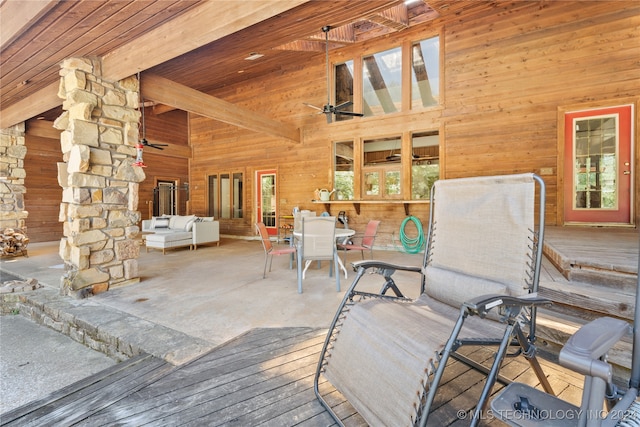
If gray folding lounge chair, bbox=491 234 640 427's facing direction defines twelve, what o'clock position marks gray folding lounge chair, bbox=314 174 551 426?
gray folding lounge chair, bbox=314 174 551 426 is roughly at 3 o'clock from gray folding lounge chair, bbox=491 234 640 427.

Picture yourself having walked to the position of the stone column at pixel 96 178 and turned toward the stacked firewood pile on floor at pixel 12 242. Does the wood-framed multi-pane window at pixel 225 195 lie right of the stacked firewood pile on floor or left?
right

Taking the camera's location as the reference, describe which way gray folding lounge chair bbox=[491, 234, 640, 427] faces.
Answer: facing the viewer and to the left of the viewer

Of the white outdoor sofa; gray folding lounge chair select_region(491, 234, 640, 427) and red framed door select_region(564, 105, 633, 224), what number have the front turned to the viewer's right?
0

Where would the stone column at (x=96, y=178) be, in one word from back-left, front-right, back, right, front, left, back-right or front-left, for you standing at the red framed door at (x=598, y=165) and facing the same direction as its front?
front-right

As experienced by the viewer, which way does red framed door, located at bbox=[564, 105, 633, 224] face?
facing the viewer

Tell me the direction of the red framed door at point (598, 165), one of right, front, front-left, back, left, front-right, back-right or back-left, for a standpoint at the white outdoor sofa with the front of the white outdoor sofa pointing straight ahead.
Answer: left

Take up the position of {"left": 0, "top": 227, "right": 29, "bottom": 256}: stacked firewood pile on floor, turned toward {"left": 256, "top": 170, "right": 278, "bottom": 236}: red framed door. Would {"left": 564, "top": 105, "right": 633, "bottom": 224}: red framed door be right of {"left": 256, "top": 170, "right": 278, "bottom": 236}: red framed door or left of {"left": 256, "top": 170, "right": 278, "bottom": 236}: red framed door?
right

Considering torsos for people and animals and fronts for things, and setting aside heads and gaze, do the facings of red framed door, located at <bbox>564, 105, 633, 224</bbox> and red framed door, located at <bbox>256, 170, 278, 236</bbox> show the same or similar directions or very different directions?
same or similar directions

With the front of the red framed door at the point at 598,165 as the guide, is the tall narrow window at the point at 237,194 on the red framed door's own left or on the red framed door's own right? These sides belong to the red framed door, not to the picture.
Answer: on the red framed door's own right

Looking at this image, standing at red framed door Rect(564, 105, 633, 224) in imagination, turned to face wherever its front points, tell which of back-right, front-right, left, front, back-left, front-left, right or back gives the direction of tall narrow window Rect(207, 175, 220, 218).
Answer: right

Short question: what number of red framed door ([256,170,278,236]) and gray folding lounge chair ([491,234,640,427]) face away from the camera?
0

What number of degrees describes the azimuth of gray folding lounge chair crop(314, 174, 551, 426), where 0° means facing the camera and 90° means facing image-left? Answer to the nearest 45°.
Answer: approximately 45°

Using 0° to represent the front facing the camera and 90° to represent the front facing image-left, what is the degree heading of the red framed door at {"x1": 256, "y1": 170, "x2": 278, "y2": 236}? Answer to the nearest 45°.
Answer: approximately 45°

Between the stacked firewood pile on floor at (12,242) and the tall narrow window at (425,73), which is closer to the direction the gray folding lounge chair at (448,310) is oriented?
the stacked firewood pile on floor
